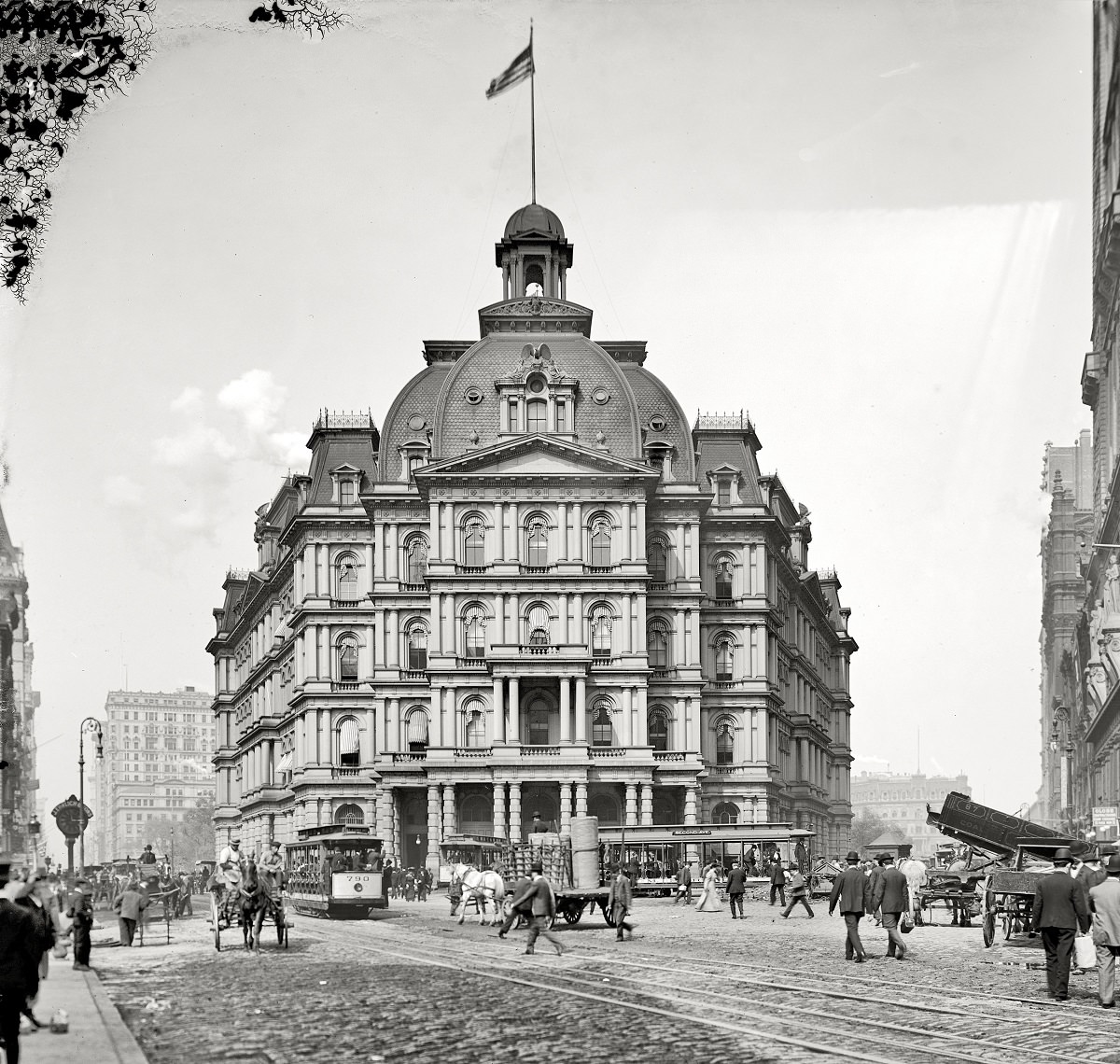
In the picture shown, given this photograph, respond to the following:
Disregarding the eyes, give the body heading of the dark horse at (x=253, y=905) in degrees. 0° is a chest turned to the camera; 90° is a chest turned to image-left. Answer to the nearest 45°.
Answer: approximately 0°

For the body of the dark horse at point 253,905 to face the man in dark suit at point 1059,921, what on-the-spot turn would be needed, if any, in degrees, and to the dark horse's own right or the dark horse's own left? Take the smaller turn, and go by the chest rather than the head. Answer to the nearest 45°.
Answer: approximately 45° to the dark horse's own left

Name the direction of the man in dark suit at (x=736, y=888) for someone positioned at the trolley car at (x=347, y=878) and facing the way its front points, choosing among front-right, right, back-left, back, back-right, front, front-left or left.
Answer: front-left
